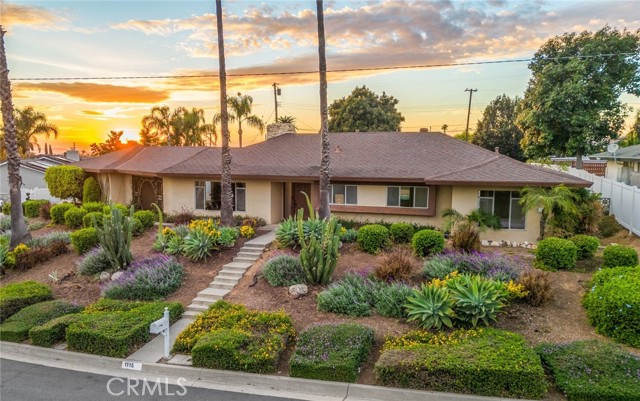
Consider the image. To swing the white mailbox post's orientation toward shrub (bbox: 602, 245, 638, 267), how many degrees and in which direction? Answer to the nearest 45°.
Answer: approximately 135° to its left

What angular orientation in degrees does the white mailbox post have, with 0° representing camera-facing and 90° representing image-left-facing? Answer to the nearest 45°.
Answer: approximately 45°

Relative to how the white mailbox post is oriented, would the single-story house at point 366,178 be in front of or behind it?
behind

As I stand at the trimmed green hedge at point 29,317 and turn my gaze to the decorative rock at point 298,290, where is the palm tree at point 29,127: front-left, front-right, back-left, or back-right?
back-left

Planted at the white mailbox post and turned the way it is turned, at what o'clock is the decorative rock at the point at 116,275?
The decorative rock is roughly at 4 o'clock from the white mailbox post.

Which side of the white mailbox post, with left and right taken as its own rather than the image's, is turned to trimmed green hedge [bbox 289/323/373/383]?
left

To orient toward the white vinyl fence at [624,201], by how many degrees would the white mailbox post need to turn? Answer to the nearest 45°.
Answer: approximately 135° to its left

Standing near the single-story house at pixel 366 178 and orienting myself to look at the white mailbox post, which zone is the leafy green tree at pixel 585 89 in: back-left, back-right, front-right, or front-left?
back-left

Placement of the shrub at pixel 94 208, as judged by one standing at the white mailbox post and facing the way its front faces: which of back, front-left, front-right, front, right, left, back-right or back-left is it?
back-right

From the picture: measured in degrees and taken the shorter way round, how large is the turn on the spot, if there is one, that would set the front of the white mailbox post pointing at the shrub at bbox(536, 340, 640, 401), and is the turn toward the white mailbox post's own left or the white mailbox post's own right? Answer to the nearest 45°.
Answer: approximately 90° to the white mailbox post's own left

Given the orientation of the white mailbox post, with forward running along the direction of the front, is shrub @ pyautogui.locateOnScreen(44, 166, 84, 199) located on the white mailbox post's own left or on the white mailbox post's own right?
on the white mailbox post's own right

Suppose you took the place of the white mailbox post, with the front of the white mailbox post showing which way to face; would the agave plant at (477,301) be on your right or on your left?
on your left

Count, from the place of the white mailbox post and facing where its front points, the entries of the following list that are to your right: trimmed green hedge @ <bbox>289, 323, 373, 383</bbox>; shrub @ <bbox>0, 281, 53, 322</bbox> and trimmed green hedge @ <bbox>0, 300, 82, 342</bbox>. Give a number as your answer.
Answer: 2
